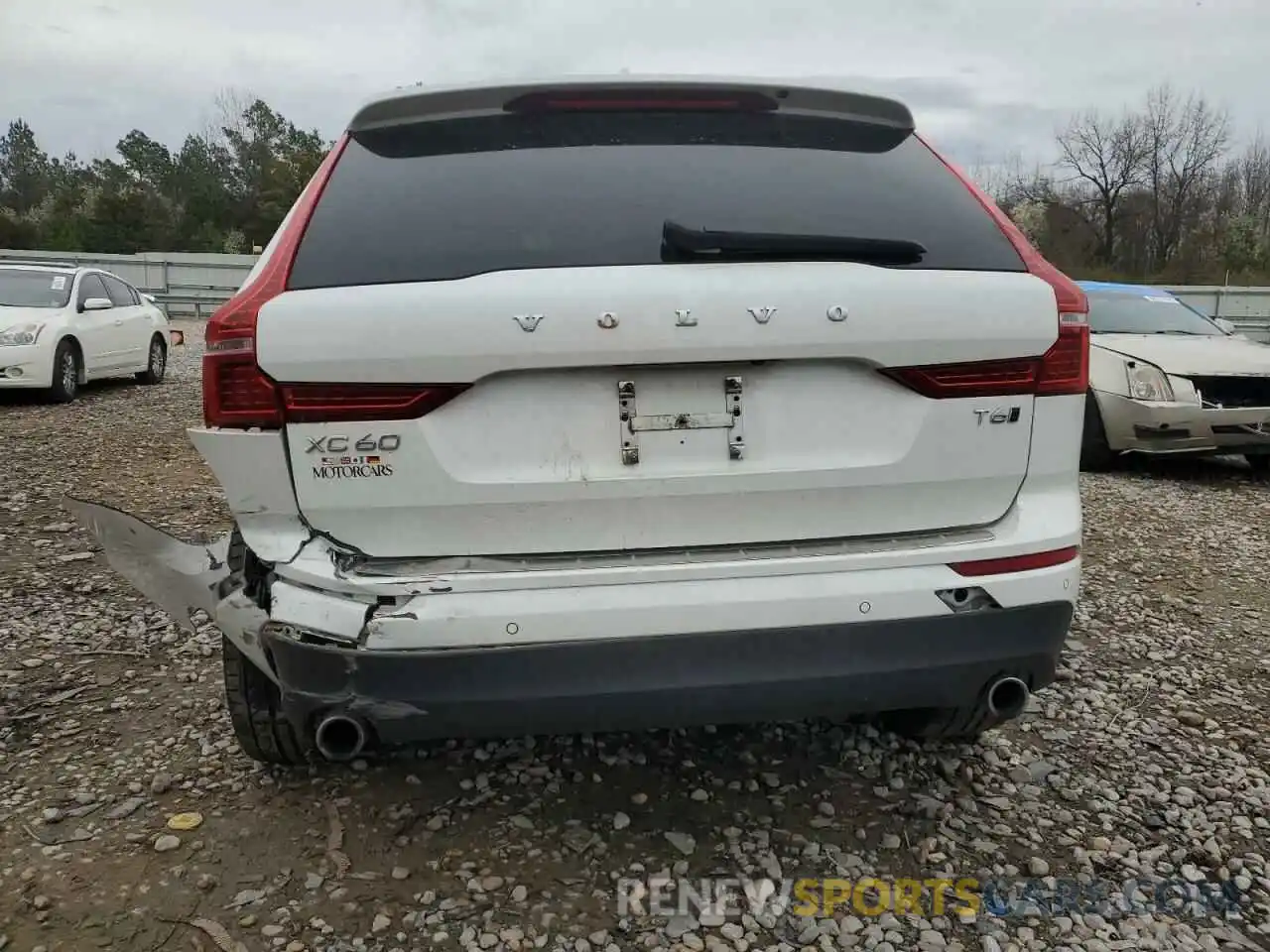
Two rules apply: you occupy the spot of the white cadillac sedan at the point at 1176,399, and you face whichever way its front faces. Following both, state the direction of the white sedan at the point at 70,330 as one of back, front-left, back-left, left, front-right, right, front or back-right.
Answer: back-right

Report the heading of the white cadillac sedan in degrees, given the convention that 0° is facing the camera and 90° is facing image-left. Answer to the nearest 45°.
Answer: approximately 315°

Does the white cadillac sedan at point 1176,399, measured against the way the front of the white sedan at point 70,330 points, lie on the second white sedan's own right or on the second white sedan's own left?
on the second white sedan's own left

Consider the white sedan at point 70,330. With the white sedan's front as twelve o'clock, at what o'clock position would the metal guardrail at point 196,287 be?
The metal guardrail is roughly at 5 o'clock from the white sedan.
